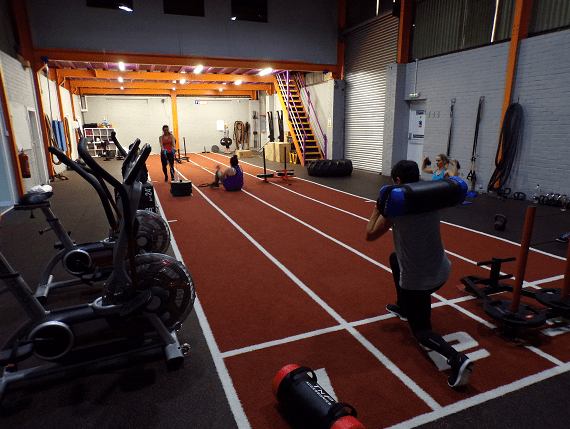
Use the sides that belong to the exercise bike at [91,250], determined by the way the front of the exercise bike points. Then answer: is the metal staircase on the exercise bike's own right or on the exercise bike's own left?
on the exercise bike's own left

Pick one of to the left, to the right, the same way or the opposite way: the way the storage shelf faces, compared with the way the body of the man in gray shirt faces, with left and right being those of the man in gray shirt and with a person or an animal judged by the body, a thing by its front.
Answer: the opposite way

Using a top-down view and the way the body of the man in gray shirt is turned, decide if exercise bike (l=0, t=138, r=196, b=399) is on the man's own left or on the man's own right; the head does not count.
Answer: on the man's own left

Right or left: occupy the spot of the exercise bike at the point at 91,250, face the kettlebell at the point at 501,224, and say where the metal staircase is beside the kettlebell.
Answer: left

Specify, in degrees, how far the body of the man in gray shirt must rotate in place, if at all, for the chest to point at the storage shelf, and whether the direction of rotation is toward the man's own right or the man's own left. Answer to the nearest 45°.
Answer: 0° — they already face it

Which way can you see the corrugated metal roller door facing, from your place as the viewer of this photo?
facing the viewer and to the left of the viewer

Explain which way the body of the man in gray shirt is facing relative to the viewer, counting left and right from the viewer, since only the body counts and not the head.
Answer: facing away from the viewer and to the left of the viewer

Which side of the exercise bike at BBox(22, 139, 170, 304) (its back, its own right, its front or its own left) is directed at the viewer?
right

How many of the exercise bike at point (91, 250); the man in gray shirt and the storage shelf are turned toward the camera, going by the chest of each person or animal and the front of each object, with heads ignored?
1

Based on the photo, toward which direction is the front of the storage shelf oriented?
toward the camera

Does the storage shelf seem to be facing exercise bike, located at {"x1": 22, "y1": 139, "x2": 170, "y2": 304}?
yes

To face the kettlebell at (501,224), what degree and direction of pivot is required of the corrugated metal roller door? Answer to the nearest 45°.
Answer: approximately 45° to its left

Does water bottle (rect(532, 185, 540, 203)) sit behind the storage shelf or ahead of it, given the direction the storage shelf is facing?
ahead
